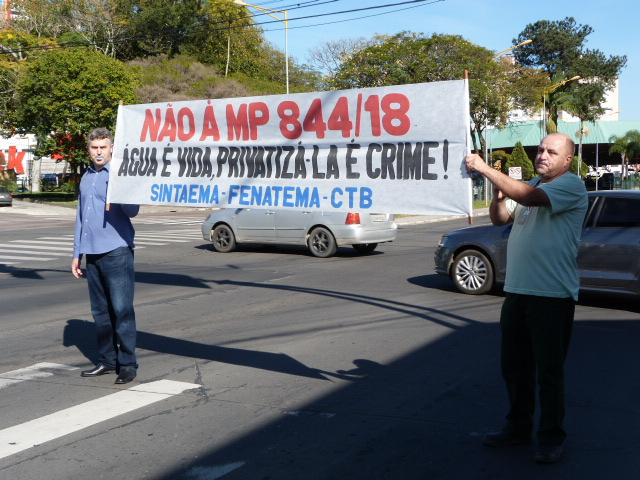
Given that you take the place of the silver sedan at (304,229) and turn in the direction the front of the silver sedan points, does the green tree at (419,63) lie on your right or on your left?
on your right

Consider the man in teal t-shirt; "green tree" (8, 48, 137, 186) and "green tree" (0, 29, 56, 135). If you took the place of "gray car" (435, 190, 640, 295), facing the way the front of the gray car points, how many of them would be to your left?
1

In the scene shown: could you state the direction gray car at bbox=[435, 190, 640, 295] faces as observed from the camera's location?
facing to the left of the viewer

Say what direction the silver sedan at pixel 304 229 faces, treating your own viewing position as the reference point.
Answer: facing away from the viewer and to the left of the viewer

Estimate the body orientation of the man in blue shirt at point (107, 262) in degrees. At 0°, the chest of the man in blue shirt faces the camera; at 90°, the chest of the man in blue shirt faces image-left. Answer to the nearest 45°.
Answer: approximately 45°

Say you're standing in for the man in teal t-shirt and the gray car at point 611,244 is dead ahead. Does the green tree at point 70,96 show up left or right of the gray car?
left

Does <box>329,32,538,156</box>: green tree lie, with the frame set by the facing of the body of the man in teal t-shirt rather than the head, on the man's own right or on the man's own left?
on the man's own right

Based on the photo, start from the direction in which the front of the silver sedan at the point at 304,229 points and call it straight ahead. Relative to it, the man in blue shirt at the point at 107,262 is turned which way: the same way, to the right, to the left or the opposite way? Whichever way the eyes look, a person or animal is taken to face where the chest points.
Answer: to the left

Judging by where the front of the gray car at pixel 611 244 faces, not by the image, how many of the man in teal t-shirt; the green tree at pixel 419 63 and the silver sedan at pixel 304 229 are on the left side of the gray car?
1

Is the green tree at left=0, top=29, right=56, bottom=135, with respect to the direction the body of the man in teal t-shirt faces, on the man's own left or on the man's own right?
on the man's own right

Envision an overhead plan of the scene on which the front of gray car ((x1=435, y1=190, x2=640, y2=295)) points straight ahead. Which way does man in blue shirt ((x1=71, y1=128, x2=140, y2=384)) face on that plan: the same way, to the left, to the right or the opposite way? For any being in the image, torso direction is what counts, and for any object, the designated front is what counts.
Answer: to the left

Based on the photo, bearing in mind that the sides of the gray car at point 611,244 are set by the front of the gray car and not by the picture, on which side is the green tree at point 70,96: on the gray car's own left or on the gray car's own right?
on the gray car's own right

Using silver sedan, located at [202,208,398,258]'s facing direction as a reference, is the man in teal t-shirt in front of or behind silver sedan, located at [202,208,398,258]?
behind

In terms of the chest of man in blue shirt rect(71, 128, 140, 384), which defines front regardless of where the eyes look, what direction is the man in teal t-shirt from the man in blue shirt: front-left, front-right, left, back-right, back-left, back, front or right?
left

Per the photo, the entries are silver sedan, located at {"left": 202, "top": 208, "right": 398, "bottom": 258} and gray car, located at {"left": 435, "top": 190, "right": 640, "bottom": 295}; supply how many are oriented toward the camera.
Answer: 0

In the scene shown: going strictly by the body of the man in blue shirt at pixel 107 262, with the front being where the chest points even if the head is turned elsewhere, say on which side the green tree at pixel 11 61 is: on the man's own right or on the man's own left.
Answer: on the man's own right
